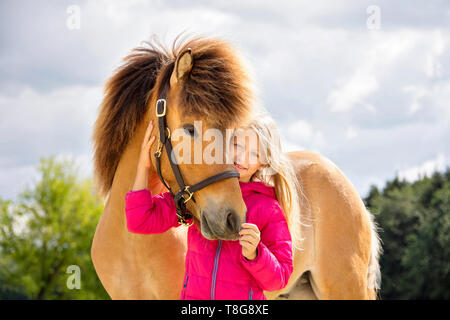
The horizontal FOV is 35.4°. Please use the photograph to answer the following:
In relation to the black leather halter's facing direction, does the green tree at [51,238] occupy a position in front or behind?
behind

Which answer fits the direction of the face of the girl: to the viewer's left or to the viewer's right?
to the viewer's left

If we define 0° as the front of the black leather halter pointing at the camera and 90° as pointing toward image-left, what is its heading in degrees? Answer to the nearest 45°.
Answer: approximately 315°
